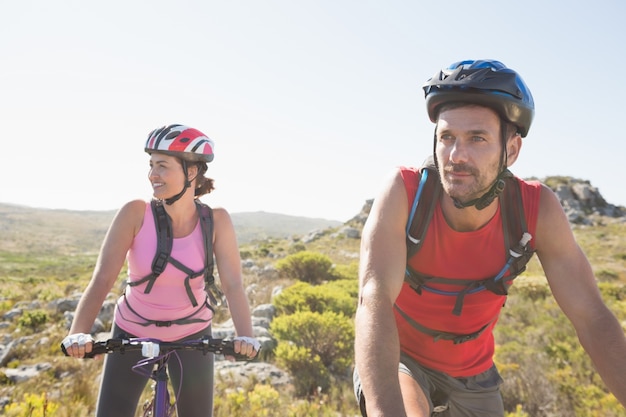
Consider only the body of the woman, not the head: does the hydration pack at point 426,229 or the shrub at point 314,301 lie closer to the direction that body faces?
the hydration pack

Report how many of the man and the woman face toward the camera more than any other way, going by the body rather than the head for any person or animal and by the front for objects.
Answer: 2

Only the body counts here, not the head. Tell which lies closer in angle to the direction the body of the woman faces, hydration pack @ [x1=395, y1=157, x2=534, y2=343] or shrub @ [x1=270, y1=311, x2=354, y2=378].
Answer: the hydration pack

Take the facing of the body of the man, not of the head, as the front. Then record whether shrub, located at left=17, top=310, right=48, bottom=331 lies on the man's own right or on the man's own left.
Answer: on the man's own right

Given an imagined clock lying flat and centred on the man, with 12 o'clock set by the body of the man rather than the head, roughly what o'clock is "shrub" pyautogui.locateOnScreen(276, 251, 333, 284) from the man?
The shrub is roughly at 5 o'clock from the man.

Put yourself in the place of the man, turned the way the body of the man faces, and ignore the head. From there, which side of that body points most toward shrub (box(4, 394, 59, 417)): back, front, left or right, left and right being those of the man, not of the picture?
right

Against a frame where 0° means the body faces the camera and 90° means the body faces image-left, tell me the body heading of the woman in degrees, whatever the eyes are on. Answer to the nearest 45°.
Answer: approximately 0°
